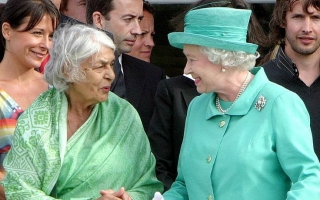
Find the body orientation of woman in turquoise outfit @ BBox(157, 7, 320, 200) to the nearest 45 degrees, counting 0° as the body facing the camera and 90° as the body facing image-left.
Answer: approximately 45°

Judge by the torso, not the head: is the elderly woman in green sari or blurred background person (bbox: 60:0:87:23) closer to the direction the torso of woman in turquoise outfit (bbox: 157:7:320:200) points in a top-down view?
the elderly woman in green sari

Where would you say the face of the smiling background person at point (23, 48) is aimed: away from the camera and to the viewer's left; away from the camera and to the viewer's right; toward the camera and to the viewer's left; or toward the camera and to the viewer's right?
toward the camera and to the viewer's right

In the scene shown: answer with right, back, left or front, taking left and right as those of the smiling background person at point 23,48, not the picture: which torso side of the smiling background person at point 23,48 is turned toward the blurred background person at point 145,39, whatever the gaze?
left

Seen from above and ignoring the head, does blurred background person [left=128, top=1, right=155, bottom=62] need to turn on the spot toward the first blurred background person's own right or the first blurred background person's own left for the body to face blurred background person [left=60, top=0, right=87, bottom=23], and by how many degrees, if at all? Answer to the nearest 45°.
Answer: approximately 135° to the first blurred background person's own right

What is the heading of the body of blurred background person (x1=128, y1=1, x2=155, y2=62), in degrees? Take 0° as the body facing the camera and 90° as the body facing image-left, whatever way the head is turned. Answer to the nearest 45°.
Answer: approximately 315°

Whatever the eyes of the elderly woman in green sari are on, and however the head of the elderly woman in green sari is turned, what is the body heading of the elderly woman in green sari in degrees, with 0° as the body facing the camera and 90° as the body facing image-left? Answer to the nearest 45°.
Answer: approximately 315°
